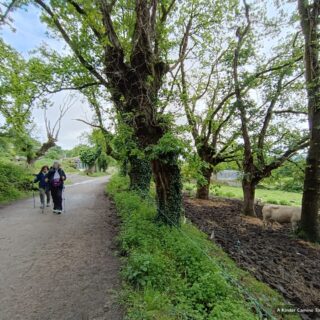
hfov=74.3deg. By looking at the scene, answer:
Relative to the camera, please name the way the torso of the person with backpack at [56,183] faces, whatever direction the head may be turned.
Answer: toward the camera

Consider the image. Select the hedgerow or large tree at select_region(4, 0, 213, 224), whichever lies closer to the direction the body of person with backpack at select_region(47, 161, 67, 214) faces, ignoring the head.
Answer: the large tree

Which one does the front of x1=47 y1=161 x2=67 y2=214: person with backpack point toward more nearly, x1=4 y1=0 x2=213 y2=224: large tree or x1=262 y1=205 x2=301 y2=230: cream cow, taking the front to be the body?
the large tree

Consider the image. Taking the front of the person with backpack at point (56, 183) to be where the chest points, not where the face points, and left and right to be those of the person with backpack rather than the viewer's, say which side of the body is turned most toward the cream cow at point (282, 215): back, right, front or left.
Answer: left

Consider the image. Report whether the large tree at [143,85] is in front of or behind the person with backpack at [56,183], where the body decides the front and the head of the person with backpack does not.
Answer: in front

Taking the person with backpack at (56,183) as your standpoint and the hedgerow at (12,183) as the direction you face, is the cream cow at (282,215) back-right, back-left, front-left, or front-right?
back-right

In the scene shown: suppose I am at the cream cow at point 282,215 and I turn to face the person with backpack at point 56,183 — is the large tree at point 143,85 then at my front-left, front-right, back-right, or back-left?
front-left
